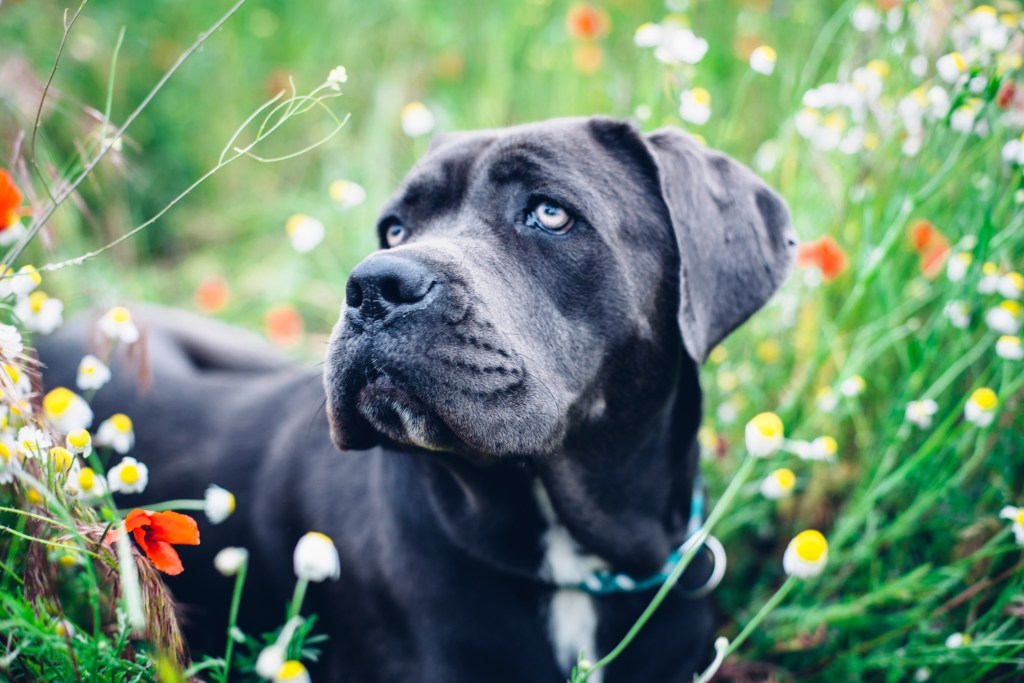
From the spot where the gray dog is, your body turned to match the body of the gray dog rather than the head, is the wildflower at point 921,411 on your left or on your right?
on your left

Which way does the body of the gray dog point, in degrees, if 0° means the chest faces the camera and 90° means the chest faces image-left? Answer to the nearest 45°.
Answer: approximately 315°

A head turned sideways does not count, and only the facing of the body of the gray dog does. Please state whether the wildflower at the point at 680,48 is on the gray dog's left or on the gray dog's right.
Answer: on the gray dog's left

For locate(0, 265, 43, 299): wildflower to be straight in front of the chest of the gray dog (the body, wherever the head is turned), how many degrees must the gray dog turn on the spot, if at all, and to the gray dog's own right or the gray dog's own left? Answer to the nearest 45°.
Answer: approximately 135° to the gray dog's own right

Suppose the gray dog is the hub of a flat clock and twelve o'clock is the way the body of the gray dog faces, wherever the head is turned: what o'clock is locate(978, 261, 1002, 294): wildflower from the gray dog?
The wildflower is roughly at 10 o'clock from the gray dog.

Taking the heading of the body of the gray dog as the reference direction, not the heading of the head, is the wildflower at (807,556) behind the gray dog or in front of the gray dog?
in front

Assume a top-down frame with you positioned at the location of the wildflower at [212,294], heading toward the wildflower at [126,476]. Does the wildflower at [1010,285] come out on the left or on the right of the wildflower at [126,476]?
left

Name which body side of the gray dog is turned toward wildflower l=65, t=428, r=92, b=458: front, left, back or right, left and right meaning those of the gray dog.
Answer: right

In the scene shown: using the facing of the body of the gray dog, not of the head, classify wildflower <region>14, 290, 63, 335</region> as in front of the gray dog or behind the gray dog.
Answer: behind
